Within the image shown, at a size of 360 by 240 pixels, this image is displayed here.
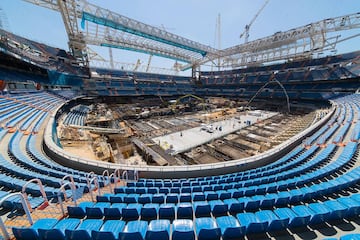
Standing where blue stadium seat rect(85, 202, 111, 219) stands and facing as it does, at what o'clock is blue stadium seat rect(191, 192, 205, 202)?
blue stadium seat rect(191, 192, 205, 202) is roughly at 2 o'clock from blue stadium seat rect(85, 202, 111, 219).

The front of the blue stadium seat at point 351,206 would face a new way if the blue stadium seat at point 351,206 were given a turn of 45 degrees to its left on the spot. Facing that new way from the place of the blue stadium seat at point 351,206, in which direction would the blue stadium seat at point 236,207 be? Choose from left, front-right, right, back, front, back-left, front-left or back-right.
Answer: front-left

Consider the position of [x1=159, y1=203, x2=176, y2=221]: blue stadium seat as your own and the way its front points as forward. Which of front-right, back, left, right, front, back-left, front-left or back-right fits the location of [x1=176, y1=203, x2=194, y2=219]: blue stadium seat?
right

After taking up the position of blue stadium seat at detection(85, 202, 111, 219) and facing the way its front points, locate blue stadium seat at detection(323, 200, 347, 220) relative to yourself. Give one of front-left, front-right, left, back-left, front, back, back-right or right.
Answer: right

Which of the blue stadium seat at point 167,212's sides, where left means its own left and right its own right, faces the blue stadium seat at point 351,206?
right

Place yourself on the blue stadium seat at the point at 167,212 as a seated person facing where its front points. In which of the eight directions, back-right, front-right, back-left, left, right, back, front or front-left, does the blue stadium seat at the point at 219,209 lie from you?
right

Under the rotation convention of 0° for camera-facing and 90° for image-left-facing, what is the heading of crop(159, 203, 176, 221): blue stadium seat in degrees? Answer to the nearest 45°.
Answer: approximately 180°

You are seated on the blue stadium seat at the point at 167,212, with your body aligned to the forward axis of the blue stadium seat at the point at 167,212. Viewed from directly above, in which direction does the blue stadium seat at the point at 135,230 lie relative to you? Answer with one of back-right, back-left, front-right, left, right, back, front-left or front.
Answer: back-left

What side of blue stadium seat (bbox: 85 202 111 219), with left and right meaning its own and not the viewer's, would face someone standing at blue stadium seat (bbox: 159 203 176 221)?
right

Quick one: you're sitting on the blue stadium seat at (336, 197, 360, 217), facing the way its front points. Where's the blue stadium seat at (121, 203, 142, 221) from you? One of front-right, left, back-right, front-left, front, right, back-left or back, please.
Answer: left

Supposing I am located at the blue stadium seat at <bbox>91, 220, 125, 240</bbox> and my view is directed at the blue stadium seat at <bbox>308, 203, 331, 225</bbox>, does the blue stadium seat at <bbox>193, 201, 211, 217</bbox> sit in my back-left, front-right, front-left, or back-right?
front-left

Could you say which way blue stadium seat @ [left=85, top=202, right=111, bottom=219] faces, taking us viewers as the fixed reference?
facing away from the viewer and to the right of the viewer

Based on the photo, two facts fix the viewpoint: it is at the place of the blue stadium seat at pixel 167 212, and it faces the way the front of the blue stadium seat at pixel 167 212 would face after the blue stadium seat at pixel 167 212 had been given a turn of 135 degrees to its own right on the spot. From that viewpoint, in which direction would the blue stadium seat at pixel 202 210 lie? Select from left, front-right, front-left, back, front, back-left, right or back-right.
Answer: front-left

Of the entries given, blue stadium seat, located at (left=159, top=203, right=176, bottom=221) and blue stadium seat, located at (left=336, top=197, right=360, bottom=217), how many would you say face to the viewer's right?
0

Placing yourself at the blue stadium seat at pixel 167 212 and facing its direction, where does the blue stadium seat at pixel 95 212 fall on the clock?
the blue stadium seat at pixel 95 212 is roughly at 9 o'clock from the blue stadium seat at pixel 167 212.

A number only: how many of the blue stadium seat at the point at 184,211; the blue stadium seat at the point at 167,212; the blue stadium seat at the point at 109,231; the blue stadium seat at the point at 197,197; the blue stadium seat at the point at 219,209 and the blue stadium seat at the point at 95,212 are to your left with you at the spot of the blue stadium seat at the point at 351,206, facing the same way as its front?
6

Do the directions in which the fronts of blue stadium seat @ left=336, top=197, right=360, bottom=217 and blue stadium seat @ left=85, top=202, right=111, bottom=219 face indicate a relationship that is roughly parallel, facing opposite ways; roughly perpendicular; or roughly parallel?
roughly parallel

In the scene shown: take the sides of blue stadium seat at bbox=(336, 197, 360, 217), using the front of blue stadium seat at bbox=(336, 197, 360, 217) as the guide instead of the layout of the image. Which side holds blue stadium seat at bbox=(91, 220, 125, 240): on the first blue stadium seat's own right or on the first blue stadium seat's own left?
on the first blue stadium seat's own left

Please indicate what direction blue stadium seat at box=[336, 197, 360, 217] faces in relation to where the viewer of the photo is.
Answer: facing away from the viewer and to the left of the viewer
